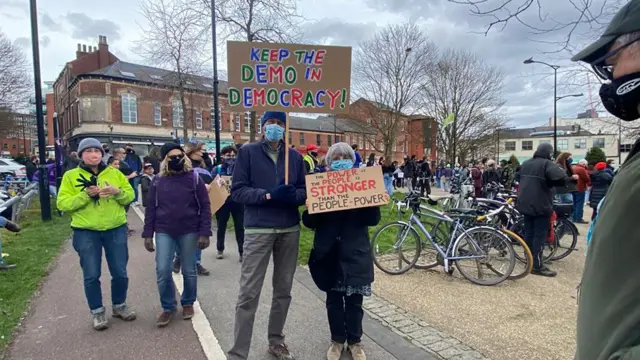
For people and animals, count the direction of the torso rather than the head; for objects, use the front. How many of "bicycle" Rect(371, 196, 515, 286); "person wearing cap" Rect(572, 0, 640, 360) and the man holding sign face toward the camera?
1

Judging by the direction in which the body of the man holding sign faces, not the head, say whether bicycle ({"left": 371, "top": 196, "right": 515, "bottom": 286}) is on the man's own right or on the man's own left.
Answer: on the man's own left

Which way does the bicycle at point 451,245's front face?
to the viewer's left

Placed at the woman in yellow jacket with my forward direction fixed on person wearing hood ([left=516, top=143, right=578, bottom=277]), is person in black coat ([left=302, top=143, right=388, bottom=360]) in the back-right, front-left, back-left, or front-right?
front-right

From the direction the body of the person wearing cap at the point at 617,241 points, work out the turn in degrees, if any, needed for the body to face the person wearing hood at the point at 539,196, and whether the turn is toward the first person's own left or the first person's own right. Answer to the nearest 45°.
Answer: approximately 90° to the first person's own right

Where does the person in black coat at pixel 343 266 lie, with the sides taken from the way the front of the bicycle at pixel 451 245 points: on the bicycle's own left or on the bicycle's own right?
on the bicycle's own left

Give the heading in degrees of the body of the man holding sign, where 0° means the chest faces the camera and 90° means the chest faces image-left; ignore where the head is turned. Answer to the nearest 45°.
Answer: approximately 0°

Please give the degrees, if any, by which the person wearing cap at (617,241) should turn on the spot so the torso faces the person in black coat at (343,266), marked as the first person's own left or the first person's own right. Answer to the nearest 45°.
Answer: approximately 45° to the first person's own right

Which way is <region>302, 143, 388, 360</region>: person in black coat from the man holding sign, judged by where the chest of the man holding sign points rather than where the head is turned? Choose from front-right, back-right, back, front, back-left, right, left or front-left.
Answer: left

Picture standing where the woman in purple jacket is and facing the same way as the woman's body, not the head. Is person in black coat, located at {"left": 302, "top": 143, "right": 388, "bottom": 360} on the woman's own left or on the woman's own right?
on the woman's own left

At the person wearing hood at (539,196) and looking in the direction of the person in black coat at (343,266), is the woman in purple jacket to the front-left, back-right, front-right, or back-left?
front-right

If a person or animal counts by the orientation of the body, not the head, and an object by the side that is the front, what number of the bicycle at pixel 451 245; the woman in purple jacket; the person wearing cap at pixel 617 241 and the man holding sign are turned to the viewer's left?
2

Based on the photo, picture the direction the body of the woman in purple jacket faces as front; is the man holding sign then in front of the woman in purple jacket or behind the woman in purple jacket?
in front

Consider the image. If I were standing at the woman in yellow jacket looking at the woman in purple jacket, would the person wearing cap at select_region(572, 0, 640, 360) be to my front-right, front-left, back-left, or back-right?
front-right

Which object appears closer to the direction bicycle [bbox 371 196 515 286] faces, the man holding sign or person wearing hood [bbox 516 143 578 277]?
the man holding sign

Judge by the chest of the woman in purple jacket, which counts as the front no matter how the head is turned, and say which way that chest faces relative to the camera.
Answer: toward the camera

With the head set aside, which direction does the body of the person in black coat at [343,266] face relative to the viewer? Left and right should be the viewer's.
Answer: facing the viewer
